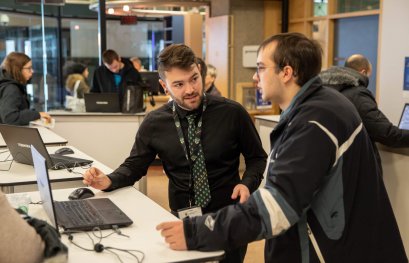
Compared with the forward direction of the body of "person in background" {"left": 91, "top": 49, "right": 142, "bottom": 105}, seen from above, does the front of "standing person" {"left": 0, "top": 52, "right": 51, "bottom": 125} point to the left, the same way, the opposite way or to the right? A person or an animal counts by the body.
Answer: to the left

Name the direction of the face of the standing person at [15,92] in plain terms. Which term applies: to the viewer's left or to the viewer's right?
to the viewer's right

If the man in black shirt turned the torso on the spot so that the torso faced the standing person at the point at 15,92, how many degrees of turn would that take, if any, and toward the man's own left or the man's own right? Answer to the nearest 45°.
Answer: approximately 135° to the man's own right

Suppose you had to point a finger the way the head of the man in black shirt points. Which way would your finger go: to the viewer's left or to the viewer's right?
to the viewer's right

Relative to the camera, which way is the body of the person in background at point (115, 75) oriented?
toward the camera

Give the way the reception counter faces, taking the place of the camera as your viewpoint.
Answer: facing the viewer

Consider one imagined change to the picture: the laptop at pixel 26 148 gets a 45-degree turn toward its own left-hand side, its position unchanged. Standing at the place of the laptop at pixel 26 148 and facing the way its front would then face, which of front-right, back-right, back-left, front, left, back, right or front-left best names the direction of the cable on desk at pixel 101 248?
back

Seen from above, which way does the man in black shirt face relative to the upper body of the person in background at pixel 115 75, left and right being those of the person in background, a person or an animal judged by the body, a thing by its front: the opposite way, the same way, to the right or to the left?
the same way

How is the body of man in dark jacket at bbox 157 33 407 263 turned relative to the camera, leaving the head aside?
to the viewer's left

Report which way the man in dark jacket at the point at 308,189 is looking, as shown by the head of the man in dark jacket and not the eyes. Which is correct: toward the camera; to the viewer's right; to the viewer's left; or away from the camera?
to the viewer's left

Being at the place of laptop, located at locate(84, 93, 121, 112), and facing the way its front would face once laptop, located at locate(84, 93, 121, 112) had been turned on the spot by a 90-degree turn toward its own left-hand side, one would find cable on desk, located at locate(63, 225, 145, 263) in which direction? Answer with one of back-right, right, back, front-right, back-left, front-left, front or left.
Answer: left

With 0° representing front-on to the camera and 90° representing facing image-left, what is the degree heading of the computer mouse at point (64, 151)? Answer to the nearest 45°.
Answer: approximately 90°

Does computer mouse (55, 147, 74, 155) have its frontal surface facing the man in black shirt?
no

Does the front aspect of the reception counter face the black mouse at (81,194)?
yes
